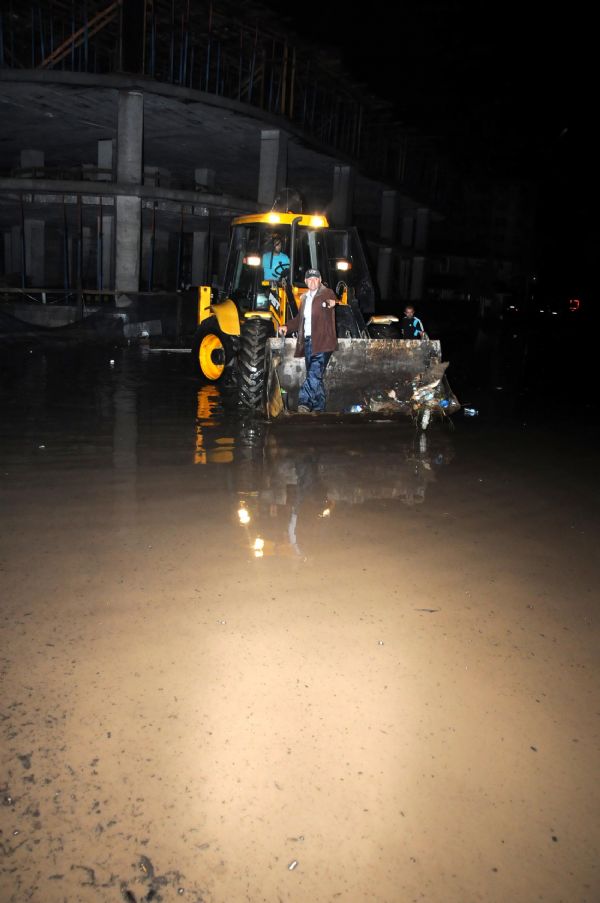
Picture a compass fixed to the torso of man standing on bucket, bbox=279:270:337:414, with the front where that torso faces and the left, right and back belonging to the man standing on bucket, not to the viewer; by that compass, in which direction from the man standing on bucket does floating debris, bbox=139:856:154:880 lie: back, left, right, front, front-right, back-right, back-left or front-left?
front-left

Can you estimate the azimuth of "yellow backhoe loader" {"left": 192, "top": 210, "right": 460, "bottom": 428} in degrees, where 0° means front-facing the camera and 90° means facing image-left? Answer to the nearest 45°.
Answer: approximately 315°

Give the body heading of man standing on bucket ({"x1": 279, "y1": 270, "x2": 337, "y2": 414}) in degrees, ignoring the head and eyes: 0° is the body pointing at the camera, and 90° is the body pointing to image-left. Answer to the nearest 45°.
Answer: approximately 45°

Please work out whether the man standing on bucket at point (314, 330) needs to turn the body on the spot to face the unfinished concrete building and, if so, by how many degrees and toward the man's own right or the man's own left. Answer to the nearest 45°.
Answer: approximately 135° to the man's own right
